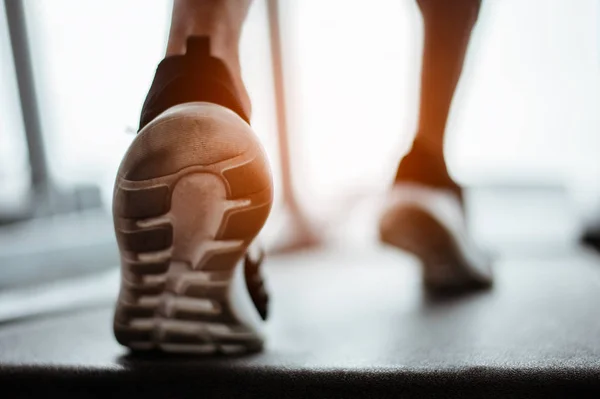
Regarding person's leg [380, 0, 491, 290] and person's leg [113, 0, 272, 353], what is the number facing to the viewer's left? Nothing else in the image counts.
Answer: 0

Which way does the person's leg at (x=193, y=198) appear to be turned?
away from the camera

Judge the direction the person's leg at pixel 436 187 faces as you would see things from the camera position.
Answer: facing away from the viewer and to the right of the viewer
